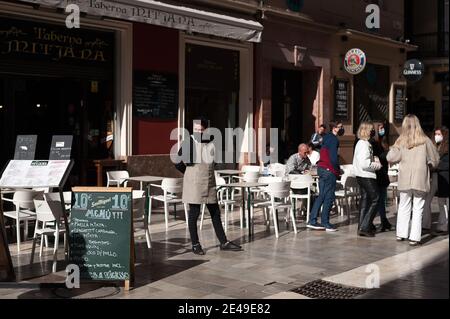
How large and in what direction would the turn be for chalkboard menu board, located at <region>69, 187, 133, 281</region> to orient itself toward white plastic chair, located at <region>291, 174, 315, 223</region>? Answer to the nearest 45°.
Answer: approximately 135° to its left

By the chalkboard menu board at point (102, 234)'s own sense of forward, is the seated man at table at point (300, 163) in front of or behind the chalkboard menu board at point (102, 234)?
behind

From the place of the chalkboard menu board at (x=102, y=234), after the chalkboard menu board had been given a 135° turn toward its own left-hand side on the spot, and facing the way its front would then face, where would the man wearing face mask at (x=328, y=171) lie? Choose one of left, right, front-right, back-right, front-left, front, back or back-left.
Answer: front

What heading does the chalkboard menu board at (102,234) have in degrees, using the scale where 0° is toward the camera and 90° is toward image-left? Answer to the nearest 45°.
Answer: approximately 0°

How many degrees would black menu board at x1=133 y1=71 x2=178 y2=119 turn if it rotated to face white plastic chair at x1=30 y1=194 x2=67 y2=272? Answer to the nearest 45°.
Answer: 0° — it already faces it
